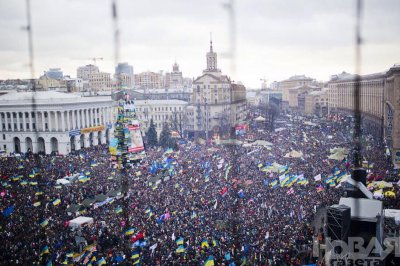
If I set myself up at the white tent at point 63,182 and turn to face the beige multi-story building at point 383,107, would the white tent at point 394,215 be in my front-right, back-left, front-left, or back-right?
front-right

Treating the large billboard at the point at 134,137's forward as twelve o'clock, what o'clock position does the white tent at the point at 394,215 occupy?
The white tent is roughly at 11 o'clock from the large billboard.

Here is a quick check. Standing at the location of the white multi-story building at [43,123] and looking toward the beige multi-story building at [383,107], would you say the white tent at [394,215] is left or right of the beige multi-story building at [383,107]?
right

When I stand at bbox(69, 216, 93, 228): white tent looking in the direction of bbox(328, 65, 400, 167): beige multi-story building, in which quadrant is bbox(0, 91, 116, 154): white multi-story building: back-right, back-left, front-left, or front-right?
front-left

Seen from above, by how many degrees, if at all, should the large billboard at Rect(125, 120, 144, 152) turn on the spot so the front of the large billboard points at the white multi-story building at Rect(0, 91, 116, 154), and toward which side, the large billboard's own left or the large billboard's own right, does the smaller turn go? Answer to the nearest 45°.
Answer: approximately 135° to the large billboard's own right

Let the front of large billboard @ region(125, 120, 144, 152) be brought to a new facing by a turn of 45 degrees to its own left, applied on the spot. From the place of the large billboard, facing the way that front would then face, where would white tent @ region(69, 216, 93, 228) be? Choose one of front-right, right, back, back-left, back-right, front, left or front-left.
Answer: front-right

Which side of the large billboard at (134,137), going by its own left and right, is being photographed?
front

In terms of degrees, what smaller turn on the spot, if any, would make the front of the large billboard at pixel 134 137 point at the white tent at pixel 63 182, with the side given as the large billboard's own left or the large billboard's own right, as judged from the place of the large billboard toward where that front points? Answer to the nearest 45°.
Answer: approximately 45° to the large billboard's own right
